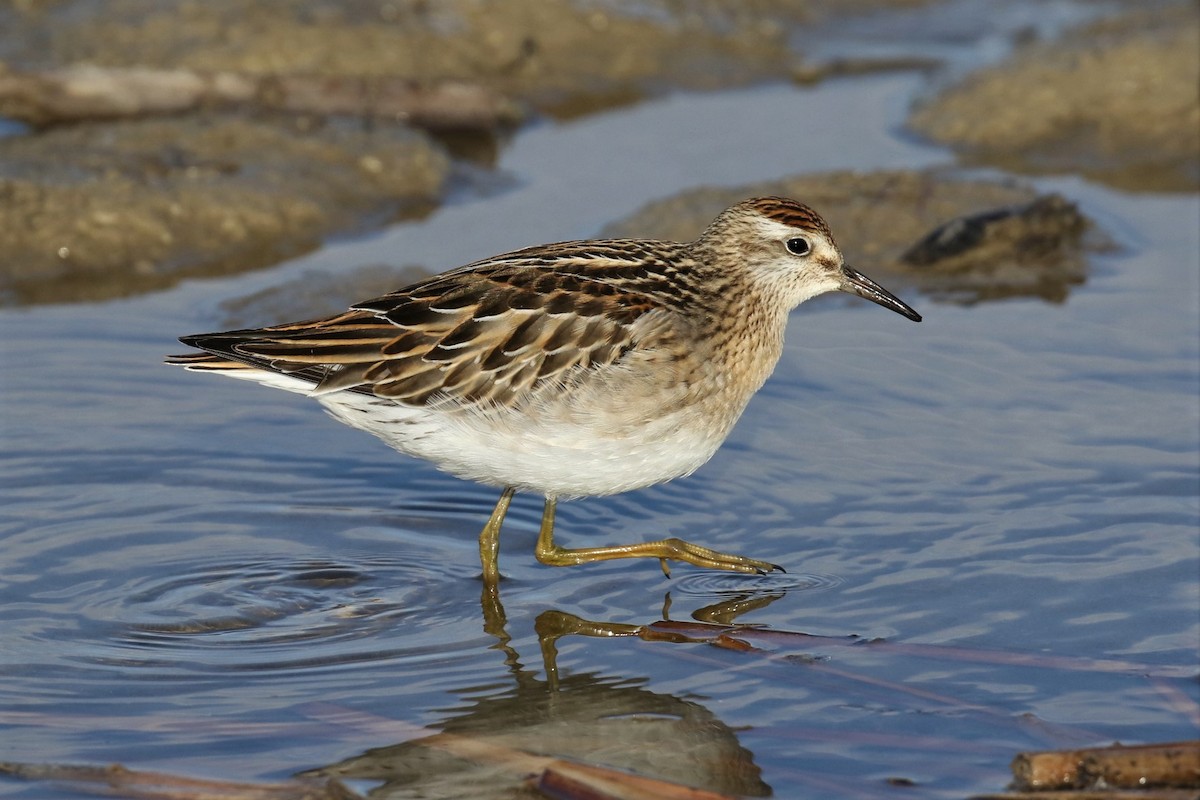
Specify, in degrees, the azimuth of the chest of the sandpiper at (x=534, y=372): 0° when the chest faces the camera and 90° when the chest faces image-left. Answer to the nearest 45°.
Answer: approximately 270°

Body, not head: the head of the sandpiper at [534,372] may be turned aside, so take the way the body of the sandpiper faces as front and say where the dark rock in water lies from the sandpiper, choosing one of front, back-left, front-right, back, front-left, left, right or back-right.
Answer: front-left
